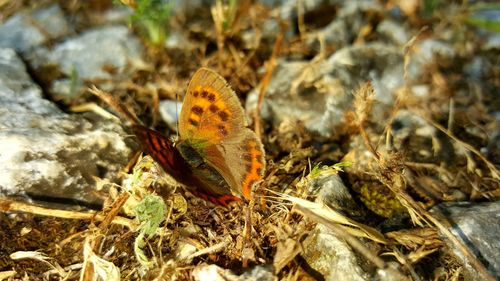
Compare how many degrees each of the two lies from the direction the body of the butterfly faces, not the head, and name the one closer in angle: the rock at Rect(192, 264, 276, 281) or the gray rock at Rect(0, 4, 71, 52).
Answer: the gray rock

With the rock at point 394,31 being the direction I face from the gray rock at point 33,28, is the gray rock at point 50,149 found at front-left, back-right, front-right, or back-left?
front-right

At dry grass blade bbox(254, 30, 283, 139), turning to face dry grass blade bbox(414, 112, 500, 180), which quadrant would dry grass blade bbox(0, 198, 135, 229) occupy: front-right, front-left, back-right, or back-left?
back-right

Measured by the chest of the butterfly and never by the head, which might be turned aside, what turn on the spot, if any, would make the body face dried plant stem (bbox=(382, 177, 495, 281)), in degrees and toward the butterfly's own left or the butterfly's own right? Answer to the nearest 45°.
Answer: approximately 180°

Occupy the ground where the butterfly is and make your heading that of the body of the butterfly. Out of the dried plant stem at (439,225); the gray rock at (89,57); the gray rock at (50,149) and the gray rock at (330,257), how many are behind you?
2

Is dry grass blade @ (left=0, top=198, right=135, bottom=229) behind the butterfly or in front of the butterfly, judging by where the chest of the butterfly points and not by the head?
in front

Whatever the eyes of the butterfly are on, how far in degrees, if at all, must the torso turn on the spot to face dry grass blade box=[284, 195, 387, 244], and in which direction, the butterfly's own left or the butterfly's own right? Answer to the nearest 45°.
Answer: approximately 180°

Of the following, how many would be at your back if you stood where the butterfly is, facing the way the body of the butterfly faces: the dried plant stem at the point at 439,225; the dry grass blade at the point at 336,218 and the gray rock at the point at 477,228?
3

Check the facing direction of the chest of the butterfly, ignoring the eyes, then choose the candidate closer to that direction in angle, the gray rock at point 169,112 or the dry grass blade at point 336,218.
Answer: the gray rock

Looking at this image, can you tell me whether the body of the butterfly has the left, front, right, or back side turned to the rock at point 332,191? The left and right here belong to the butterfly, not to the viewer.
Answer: back

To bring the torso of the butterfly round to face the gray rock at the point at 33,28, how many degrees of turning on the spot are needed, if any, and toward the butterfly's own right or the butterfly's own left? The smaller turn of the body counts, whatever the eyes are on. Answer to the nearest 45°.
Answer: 0° — it already faces it

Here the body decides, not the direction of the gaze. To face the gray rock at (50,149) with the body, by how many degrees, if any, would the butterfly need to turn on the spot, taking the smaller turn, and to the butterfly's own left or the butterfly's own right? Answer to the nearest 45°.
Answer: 0° — it already faces it

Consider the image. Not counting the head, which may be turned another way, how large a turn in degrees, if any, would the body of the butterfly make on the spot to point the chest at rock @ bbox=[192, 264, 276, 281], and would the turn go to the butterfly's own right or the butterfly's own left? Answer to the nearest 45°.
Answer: approximately 135° to the butterfly's own left

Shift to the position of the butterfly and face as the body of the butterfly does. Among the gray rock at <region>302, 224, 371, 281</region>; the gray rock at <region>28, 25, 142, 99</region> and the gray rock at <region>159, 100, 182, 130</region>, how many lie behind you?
1

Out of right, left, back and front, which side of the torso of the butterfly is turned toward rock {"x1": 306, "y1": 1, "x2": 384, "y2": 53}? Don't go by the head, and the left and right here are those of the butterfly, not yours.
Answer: right

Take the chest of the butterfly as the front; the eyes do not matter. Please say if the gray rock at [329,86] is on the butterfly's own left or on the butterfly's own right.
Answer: on the butterfly's own right

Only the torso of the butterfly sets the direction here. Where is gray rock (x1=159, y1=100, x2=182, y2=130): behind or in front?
in front

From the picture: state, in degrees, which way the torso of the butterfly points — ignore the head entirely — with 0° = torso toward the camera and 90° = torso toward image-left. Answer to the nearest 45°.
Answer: approximately 135°
